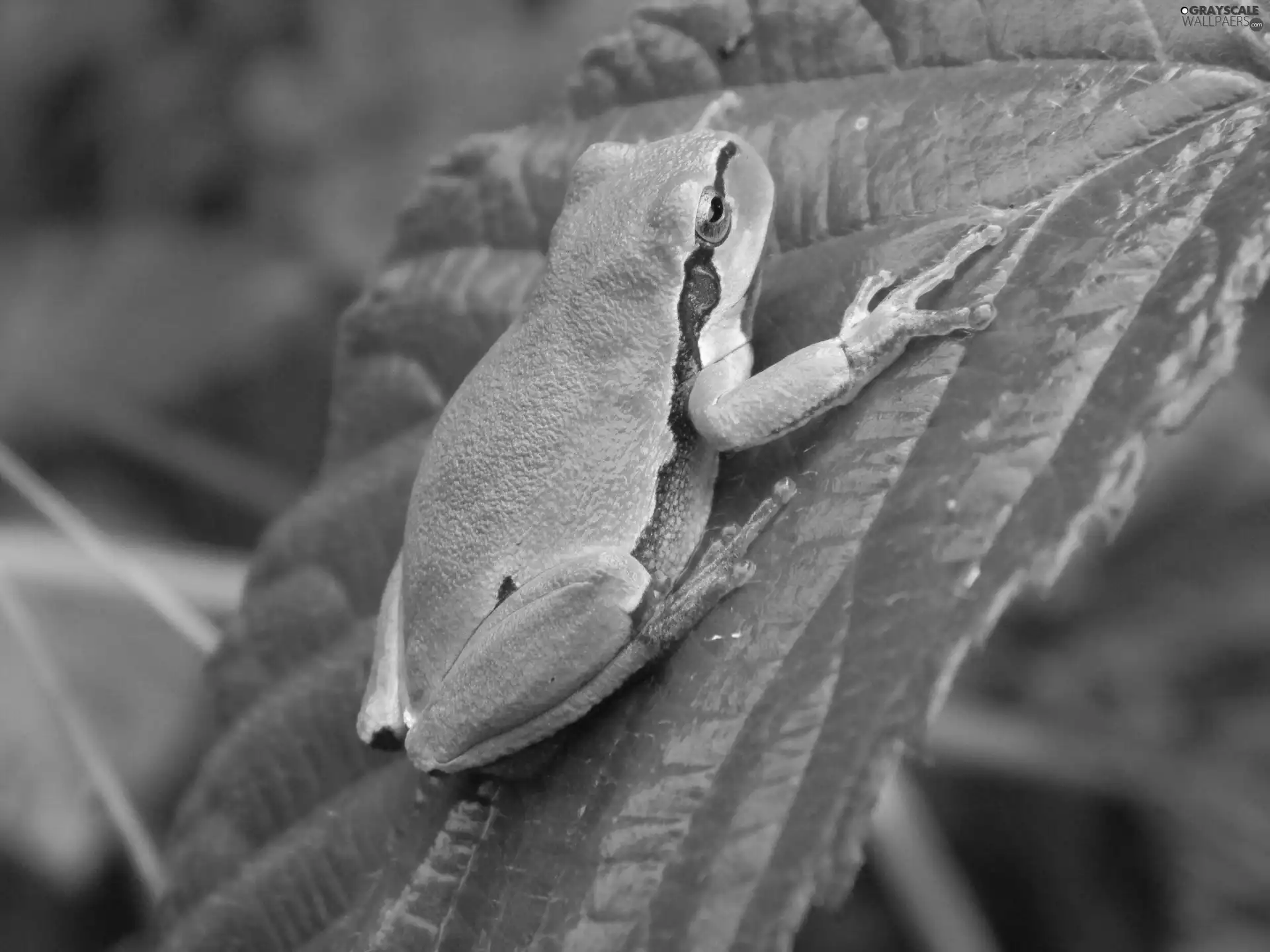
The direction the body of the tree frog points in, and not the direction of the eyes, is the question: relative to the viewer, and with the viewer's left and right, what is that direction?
facing away from the viewer and to the right of the viewer
